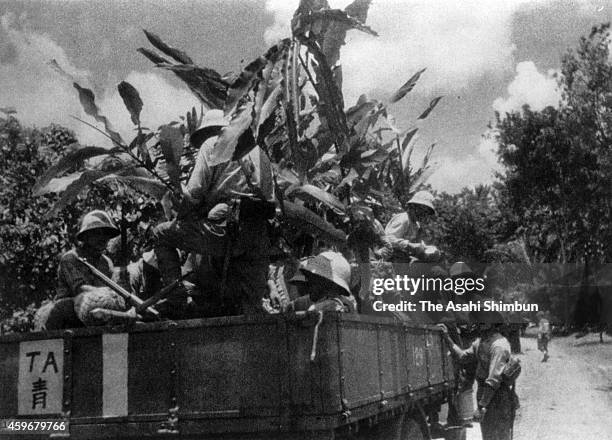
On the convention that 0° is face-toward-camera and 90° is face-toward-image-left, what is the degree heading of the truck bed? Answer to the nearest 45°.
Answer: approximately 225°

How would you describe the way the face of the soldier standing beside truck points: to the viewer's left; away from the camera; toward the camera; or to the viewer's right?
to the viewer's left

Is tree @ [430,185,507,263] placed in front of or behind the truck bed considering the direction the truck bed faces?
in front
